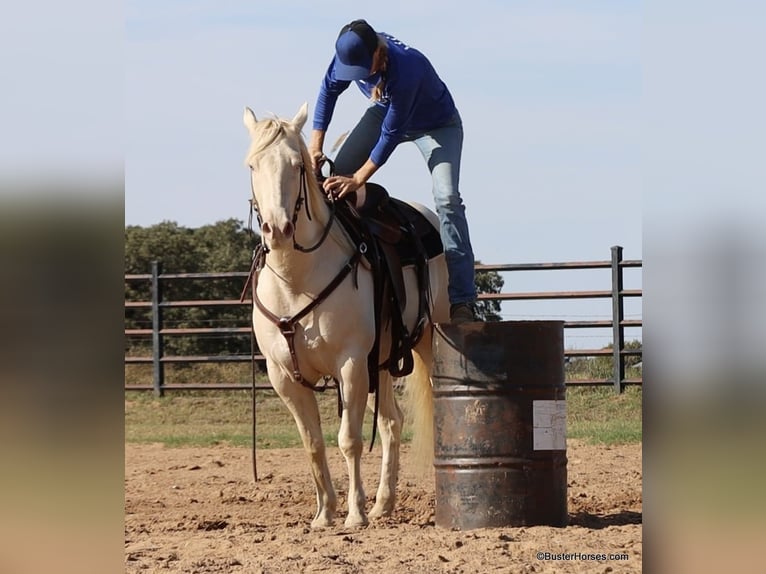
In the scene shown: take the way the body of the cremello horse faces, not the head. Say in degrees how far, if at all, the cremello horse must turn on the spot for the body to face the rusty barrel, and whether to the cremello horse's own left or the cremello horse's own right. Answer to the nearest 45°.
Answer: approximately 135° to the cremello horse's own left

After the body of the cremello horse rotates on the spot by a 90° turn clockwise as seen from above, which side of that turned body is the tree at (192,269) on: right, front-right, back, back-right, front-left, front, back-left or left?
front-right

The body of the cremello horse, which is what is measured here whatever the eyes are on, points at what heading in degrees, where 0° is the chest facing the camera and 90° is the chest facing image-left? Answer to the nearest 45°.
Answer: approximately 45°
